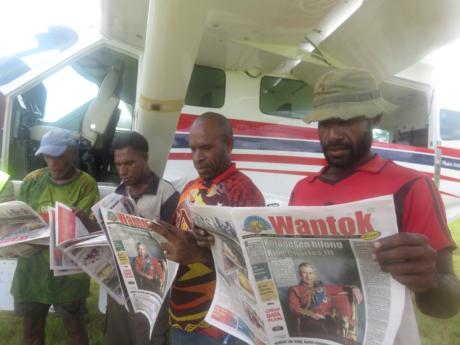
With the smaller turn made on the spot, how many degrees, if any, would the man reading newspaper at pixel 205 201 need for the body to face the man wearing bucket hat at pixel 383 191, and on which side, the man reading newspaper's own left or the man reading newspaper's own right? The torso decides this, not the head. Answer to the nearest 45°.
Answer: approximately 90° to the man reading newspaper's own left

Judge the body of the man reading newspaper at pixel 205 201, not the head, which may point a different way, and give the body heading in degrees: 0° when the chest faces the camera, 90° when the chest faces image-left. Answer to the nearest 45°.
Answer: approximately 45°

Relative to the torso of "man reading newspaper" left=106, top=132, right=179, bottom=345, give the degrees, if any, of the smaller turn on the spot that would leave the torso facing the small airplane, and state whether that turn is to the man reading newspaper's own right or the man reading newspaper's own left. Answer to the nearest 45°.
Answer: approximately 180°

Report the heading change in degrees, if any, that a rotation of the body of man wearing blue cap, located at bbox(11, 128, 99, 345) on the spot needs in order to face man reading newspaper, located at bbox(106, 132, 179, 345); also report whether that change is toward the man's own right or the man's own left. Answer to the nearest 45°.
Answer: approximately 45° to the man's own left

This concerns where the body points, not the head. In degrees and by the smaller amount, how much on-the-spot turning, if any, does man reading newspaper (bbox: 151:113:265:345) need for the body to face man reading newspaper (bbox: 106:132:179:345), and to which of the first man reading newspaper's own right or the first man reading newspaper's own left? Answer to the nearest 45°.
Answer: approximately 90° to the first man reading newspaper's own right

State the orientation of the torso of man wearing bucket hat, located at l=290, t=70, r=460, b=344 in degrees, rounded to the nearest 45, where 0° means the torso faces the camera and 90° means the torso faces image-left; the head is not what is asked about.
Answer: approximately 45°
